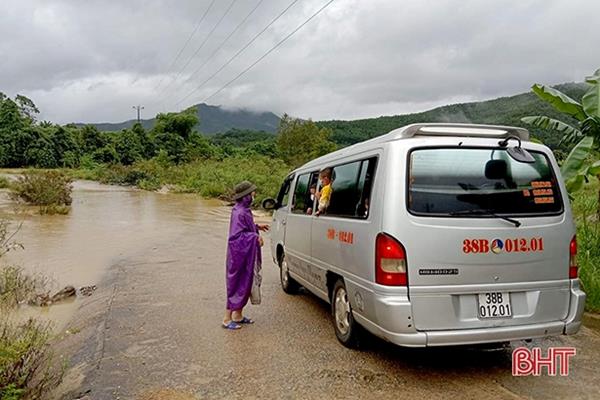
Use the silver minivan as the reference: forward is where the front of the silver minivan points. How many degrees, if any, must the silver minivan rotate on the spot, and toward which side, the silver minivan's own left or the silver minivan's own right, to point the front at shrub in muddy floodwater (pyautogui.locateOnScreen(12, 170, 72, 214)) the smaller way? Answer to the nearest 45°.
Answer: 0° — it already faces it

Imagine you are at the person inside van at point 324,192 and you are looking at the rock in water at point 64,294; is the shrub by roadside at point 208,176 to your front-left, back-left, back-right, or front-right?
front-right

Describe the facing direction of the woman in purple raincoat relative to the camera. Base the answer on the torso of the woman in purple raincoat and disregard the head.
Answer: to the viewer's right

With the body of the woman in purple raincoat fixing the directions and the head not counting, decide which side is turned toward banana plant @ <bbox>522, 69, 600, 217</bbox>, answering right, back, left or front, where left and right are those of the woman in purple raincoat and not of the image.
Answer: front

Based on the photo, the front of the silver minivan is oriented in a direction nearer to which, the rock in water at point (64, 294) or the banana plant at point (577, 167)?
the rock in water

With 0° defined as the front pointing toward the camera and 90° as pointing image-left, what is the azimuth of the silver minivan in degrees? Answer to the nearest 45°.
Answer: approximately 135°

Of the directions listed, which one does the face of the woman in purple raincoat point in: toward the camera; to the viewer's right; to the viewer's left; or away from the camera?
to the viewer's right

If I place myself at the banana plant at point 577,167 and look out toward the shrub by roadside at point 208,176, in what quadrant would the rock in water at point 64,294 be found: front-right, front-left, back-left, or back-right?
front-left

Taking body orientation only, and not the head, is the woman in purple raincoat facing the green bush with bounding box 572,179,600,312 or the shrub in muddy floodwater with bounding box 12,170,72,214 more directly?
the green bush

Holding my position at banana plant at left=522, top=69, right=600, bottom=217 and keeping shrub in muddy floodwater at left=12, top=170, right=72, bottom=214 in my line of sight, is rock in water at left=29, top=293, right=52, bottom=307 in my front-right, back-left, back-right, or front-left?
front-left

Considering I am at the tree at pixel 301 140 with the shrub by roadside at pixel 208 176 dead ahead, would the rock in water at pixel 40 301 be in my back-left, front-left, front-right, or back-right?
front-left

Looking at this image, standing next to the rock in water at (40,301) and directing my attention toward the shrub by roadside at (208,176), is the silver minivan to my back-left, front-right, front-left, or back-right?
back-right

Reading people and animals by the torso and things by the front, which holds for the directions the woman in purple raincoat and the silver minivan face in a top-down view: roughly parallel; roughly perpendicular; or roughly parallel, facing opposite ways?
roughly perpendicular

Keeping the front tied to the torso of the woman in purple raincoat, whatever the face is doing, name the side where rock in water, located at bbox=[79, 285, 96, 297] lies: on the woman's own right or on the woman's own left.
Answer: on the woman's own left

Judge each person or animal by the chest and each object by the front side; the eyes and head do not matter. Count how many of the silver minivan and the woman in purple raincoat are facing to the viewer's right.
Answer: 1
